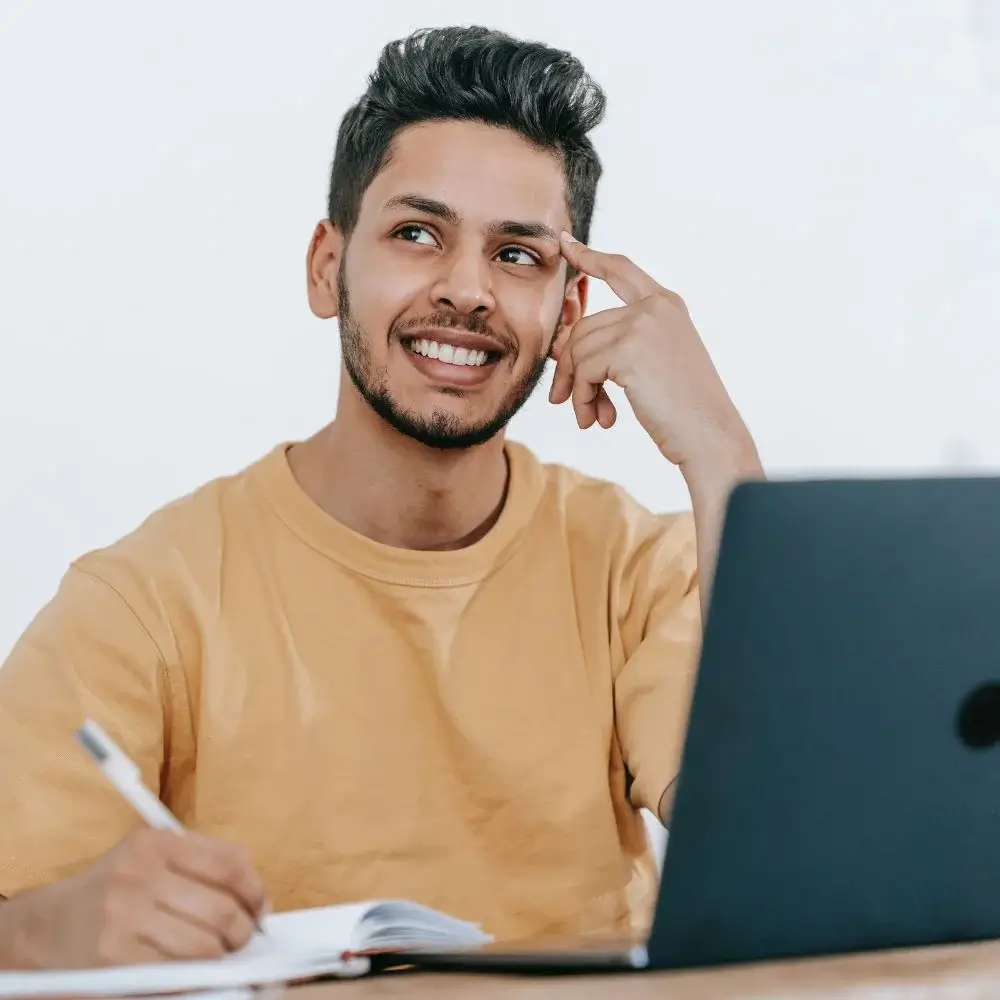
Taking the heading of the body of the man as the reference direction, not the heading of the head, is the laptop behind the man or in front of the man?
in front

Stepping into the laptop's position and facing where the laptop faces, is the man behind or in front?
in front

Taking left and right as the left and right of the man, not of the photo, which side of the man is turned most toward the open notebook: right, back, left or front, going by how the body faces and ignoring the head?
front

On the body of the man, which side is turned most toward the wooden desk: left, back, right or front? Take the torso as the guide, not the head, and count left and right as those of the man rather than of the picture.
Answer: front

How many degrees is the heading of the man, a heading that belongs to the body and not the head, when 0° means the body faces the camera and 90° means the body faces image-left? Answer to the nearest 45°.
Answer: approximately 0°

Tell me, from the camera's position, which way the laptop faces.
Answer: facing away from the viewer and to the left of the viewer
